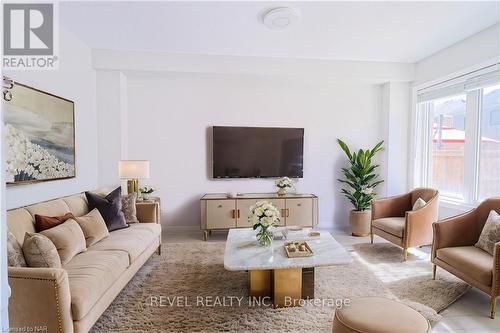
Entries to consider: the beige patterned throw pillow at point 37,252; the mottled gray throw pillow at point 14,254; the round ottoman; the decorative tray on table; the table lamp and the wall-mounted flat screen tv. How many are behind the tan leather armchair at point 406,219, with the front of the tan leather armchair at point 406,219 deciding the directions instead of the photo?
0

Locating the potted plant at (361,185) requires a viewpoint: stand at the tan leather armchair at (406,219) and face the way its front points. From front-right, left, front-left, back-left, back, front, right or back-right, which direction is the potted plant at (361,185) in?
right

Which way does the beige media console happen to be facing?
toward the camera

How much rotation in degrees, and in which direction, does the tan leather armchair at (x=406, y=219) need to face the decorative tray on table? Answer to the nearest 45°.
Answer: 0° — it already faces it

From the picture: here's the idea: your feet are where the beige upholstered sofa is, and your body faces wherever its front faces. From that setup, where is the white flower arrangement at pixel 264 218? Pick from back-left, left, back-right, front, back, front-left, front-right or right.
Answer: front-left

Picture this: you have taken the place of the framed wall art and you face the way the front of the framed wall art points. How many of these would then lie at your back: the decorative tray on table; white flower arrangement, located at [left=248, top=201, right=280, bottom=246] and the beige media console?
0

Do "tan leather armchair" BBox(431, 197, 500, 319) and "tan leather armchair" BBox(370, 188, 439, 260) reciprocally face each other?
no

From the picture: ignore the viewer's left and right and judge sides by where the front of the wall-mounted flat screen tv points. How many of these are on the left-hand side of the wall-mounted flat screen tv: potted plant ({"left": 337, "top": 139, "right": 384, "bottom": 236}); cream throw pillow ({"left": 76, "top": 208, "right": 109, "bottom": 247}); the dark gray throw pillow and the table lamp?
1

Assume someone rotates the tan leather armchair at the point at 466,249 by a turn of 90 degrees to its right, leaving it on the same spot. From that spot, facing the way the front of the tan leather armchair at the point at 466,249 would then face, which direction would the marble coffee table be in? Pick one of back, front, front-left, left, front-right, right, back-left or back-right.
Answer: left

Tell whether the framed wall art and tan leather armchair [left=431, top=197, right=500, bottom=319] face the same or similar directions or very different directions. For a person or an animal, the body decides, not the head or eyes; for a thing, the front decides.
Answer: very different directions

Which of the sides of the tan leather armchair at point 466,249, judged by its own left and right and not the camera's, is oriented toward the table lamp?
front

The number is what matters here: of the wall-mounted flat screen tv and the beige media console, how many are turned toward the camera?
2

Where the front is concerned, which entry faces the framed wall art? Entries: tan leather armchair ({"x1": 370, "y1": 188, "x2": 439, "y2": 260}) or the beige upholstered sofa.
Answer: the tan leather armchair

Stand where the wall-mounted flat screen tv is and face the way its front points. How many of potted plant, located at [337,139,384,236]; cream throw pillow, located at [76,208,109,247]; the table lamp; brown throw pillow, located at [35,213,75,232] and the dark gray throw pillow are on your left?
1

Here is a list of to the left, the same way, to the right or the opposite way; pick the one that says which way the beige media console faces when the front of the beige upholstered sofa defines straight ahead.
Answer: to the right

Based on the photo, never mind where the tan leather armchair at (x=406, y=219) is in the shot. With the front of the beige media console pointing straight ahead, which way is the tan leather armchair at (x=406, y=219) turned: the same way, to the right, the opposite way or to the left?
to the right

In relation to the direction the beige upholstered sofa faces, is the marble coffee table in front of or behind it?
in front

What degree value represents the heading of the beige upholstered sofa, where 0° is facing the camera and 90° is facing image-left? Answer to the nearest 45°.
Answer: approximately 315°

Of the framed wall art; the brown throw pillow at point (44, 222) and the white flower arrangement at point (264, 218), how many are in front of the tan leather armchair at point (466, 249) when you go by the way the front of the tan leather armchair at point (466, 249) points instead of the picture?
3

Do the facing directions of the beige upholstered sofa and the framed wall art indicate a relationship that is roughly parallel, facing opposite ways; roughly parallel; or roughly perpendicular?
roughly parallel

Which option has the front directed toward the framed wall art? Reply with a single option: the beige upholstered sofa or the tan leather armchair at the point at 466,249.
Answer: the tan leather armchair

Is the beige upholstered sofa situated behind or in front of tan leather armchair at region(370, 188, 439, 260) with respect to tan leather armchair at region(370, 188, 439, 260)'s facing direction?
in front

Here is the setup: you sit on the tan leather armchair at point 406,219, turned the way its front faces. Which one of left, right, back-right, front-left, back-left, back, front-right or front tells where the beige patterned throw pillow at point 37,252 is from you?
front

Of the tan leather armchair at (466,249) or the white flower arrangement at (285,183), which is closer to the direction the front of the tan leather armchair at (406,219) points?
the white flower arrangement
